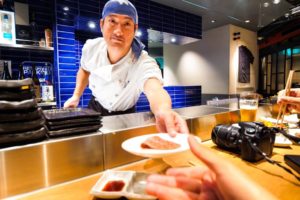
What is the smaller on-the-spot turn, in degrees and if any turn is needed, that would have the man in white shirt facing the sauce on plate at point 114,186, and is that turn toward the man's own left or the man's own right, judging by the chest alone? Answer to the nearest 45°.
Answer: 0° — they already face it

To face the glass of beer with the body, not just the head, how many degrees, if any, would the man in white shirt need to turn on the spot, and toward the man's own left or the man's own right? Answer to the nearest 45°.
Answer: approximately 90° to the man's own left

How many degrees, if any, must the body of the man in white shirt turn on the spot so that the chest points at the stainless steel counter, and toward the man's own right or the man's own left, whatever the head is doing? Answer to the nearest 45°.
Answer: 0° — they already face it

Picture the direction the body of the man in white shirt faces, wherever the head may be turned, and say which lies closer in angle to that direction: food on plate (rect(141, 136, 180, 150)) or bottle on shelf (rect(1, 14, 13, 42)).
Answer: the food on plate

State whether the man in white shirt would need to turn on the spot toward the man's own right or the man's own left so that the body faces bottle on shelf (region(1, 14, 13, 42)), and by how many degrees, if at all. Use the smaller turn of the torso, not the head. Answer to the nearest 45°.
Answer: approximately 135° to the man's own right

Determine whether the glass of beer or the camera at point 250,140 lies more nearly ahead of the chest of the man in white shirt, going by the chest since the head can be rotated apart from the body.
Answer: the camera

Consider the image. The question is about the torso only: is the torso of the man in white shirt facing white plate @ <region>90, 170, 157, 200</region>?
yes

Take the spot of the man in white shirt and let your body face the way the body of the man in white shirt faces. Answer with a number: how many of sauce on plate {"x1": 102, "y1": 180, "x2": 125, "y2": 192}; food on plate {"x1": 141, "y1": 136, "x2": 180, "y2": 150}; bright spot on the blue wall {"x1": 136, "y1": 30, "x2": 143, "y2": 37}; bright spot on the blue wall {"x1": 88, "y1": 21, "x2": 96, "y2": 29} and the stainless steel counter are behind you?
2

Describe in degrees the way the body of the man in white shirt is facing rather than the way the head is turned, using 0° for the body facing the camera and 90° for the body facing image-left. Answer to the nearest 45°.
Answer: approximately 0°

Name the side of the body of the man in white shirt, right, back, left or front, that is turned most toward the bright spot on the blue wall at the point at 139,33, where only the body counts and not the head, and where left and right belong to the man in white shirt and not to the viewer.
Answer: back

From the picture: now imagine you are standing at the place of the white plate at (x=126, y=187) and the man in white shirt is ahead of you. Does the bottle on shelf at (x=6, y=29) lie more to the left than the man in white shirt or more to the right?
left

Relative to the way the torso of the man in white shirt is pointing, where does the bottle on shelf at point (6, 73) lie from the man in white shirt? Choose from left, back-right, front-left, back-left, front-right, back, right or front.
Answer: back-right

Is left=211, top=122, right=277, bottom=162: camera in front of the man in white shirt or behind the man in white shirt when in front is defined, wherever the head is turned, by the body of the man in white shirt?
in front

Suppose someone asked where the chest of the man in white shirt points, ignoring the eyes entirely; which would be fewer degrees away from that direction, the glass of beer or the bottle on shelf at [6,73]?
the glass of beer
